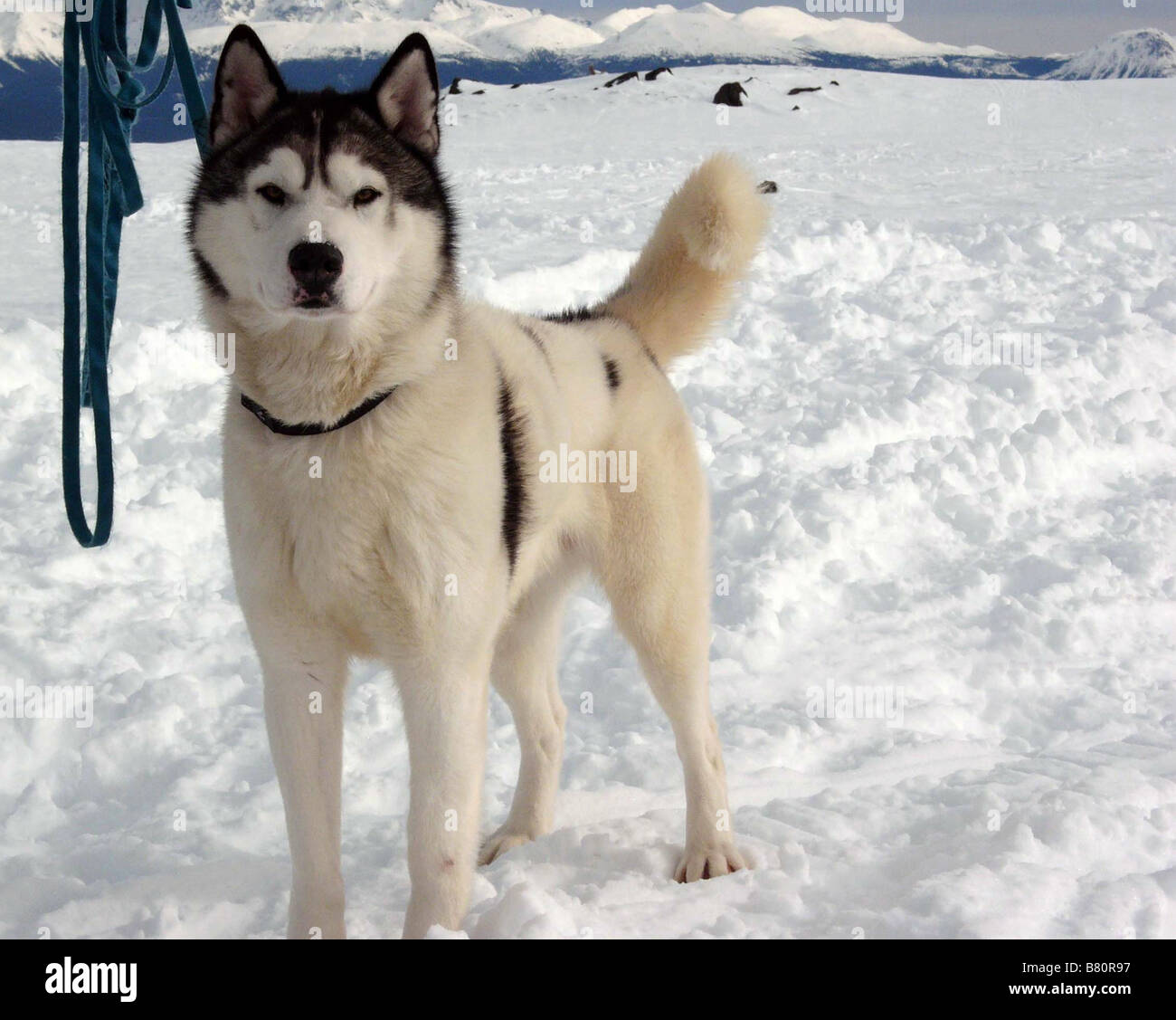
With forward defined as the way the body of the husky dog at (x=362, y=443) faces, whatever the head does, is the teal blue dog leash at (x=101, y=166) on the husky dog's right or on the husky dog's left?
on the husky dog's right

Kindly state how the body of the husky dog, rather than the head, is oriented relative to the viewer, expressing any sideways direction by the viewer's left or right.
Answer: facing the viewer and to the left of the viewer

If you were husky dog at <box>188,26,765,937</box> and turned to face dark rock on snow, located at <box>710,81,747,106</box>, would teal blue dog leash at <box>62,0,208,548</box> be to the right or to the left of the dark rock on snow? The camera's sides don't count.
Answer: left

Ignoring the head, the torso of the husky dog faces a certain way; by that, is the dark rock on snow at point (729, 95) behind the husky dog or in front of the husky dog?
behind
